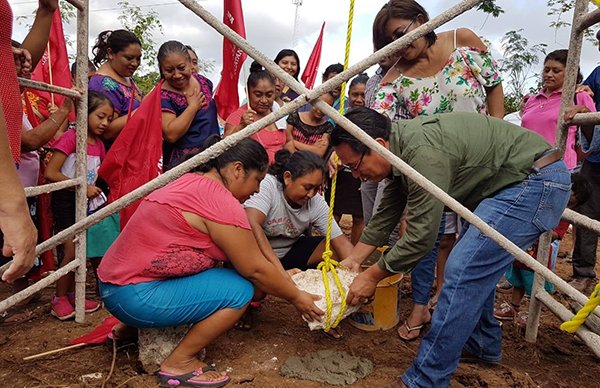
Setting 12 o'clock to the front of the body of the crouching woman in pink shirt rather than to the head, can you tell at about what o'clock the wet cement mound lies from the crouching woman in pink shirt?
The wet cement mound is roughly at 12 o'clock from the crouching woman in pink shirt.

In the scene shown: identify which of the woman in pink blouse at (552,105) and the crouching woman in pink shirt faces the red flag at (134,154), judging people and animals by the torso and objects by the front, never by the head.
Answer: the woman in pink blouse

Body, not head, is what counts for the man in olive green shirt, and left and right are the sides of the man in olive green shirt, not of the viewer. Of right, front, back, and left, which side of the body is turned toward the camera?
left

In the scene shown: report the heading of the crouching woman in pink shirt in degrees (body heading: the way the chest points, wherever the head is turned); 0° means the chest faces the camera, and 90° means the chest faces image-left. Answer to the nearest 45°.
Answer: approximately 270°

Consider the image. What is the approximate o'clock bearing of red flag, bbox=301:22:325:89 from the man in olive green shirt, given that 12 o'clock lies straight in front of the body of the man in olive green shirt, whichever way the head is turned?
The red flag is roughly at 2 o'clock from the man in olive green shirt.

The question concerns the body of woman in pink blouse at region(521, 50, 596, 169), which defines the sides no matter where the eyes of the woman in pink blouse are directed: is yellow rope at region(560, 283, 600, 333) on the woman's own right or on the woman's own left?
on the woman's own left

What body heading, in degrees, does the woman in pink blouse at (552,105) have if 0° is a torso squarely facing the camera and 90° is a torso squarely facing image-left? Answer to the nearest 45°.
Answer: approximately 45°

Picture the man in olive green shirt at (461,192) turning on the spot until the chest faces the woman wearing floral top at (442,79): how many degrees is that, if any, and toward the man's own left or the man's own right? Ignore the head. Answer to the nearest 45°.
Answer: approximately 90° to the man's own right
